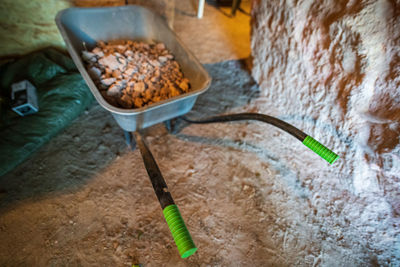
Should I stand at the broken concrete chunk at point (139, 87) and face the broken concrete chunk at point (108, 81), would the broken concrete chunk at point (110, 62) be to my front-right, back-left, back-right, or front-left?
front-right

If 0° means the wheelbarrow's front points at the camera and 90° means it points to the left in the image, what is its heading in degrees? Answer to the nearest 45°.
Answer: approximately 135°
